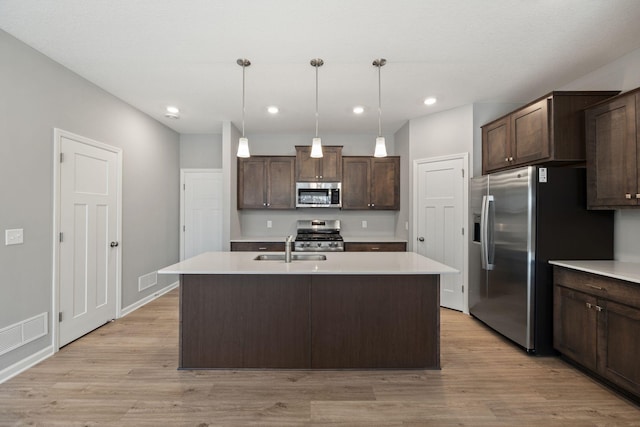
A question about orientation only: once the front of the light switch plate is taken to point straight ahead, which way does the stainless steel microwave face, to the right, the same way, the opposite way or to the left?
to the right

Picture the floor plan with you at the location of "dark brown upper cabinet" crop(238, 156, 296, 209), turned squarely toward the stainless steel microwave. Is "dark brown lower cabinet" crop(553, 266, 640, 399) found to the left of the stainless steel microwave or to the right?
right

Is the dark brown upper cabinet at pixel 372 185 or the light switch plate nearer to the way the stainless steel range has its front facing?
the light switch plate

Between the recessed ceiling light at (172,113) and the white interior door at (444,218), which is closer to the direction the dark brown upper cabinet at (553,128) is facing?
the recessed ceiling light

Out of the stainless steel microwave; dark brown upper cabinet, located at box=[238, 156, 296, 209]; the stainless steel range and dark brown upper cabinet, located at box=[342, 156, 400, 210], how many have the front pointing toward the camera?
4

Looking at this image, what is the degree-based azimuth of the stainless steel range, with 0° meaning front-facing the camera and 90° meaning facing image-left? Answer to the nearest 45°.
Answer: approximately 0°

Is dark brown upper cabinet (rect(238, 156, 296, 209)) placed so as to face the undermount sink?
yes

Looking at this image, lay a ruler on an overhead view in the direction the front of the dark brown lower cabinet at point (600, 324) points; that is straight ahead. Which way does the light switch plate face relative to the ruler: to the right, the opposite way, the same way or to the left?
the opposite way

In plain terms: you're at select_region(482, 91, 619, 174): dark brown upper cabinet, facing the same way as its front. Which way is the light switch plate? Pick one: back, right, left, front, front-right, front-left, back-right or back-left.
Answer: front

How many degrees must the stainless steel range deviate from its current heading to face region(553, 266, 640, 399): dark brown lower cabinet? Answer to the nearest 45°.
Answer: approximately 45° to its left

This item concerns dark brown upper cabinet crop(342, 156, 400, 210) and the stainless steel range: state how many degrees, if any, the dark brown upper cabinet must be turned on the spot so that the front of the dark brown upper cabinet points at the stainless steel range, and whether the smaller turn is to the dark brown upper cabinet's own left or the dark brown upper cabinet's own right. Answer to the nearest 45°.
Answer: approximately 90° to the dark brown upper cabinet's own right

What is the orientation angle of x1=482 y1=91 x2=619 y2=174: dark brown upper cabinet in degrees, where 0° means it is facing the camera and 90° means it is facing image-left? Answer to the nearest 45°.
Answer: approximately 45°

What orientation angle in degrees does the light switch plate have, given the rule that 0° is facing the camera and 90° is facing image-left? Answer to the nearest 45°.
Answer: approximately 315°

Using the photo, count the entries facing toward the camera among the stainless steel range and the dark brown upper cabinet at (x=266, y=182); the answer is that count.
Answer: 2

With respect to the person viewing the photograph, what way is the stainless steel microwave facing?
facing the viewer

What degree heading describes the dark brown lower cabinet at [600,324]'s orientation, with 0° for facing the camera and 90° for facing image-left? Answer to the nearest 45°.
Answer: approximately 45°

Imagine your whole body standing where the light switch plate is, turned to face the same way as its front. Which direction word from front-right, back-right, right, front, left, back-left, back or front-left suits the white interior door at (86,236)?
left

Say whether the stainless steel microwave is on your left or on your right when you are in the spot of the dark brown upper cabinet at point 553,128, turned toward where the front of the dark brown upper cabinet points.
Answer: on your right

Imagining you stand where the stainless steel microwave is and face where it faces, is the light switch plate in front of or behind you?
in front
